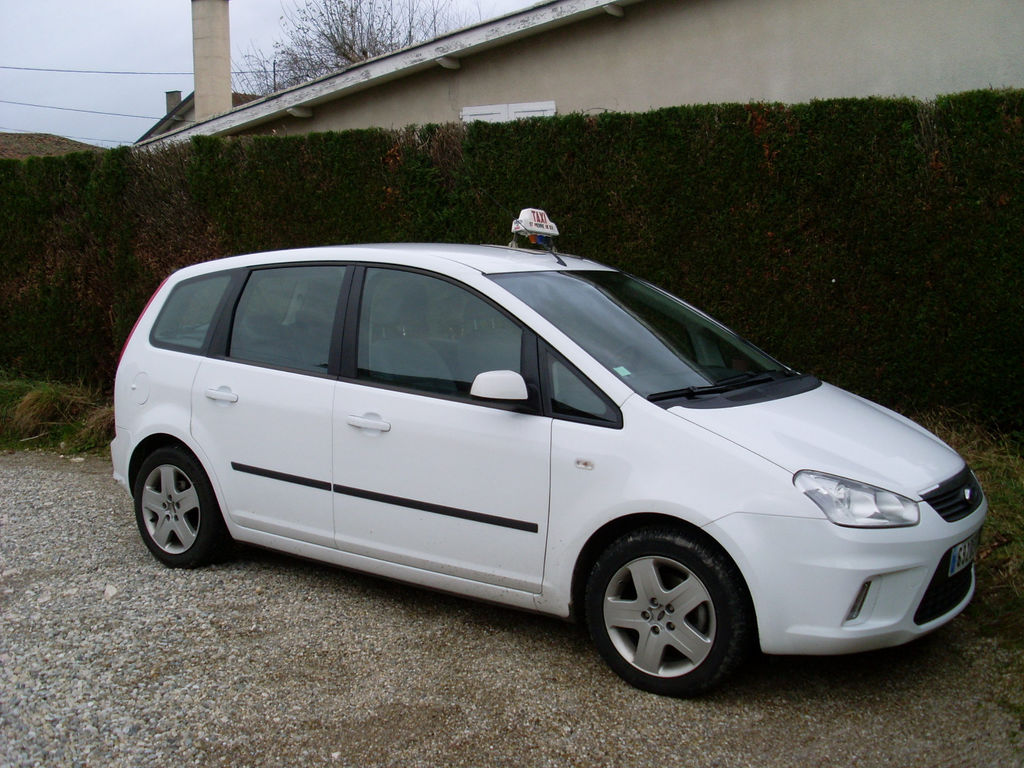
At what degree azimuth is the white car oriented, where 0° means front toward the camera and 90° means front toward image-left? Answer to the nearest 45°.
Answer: approximately 315°
